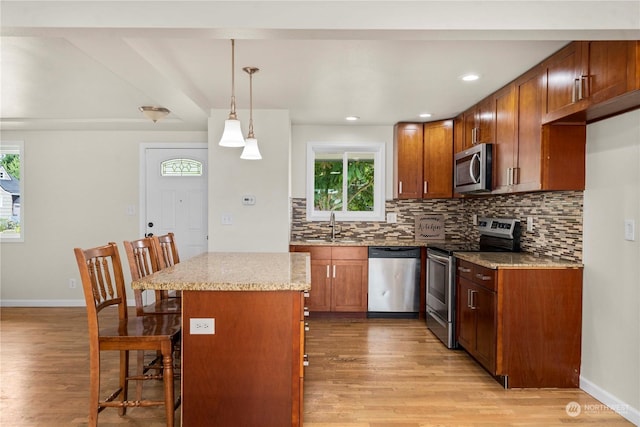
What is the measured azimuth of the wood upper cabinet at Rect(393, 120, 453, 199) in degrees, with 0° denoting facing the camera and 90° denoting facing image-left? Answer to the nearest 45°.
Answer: approximately 0°

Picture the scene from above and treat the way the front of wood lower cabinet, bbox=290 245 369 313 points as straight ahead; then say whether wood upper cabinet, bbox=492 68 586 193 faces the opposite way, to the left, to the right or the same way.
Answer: to the right

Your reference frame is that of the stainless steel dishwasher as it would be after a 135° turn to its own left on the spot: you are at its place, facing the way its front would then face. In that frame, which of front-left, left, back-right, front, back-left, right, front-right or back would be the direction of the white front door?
back-left

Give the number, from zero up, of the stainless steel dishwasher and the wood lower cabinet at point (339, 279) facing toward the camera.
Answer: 2

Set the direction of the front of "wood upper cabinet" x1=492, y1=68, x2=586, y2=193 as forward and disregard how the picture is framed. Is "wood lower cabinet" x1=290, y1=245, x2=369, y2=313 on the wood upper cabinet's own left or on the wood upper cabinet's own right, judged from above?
on the wood upper cabinet's own right

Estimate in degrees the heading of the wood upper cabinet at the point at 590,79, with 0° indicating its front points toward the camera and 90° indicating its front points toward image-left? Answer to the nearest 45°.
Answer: approximately 45°

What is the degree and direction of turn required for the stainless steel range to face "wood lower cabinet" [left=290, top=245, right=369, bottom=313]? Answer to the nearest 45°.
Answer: approximately 45° to its right

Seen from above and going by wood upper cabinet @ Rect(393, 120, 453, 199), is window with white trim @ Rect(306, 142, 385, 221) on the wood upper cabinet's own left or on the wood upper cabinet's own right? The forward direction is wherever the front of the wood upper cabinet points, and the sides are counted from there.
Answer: on the wood upper cabinet's own right
